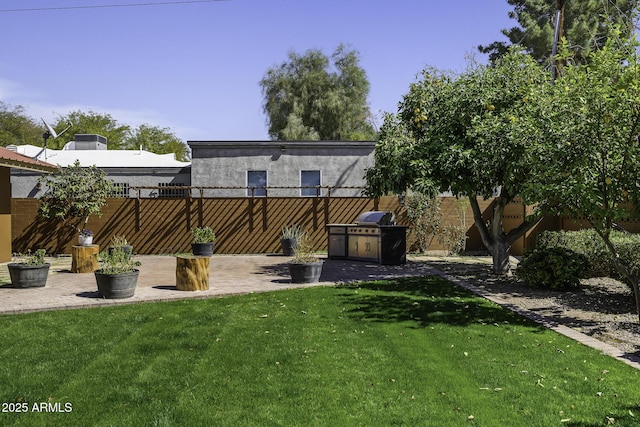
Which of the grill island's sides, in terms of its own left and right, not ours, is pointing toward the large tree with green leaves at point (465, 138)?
left

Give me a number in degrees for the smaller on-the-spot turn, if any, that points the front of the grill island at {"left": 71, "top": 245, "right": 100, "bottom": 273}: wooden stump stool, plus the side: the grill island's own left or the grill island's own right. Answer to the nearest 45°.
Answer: approximately 45° to the grill island's own right

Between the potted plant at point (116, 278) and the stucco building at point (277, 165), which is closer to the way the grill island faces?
the potted plant

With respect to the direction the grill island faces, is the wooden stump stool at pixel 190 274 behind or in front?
in front

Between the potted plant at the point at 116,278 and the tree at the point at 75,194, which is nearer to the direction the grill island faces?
the potted plant

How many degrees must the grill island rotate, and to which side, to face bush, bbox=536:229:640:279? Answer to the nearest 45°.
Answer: approximately 90° to its left

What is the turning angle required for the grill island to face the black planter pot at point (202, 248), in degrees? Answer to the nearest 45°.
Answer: approximately 45° to its right

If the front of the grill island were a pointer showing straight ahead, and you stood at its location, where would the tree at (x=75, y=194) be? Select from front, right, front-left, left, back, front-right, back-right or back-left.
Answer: front-right

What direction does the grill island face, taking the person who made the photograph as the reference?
facing the viewer and to the left of the viewer

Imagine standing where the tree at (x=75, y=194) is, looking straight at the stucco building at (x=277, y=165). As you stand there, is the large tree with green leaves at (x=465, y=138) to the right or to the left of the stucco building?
right

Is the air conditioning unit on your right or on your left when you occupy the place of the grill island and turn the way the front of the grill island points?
on your right

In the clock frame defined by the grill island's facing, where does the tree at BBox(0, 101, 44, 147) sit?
The tree is roughly at 3 o'clock from the grill island.

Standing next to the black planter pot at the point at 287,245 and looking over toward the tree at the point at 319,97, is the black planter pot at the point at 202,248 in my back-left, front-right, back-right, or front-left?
back-left

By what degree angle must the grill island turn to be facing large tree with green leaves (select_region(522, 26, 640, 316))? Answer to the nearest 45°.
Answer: approximately 45° to its left

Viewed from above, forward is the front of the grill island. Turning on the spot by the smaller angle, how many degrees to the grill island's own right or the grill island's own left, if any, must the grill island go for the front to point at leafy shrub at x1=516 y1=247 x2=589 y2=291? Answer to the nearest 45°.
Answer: approximately 90° to the grill island's own left
